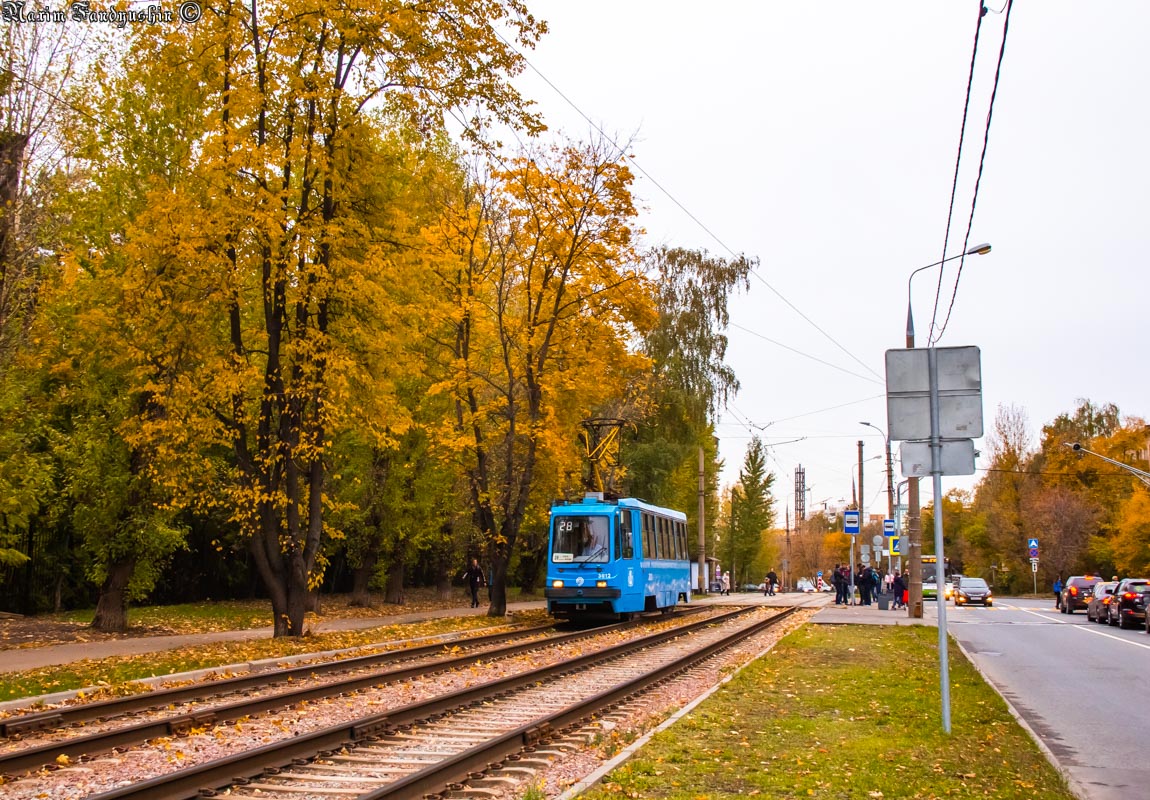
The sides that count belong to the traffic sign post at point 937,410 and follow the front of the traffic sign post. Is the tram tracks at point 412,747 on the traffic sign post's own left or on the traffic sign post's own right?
on the traffic sign post's own left

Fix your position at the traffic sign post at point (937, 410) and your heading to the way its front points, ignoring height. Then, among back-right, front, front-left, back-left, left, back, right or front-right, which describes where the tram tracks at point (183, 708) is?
left

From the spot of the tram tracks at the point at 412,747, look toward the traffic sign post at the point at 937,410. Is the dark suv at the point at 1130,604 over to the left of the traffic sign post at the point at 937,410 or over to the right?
left

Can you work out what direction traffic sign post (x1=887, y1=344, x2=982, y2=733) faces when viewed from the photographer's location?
facing away from the viewer

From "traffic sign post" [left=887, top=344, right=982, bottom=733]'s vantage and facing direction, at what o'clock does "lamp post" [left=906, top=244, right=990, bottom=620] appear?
The lamp post is roughly at 12 o'clock from the traffic sign post.

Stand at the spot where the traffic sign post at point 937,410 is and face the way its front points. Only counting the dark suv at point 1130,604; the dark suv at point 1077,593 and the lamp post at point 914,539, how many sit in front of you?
3

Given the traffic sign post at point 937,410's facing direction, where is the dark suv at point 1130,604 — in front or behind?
in front

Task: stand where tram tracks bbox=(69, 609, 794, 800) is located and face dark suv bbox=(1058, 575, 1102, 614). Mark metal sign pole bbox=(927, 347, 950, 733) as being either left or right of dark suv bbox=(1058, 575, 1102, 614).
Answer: right

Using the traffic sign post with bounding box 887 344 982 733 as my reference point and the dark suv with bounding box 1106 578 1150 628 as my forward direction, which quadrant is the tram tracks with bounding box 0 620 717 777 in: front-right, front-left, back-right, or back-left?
back-left

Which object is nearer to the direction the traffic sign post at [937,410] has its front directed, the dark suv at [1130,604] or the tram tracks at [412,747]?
the dark suv

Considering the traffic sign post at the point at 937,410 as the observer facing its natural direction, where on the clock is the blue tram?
The blue tram is roughly at 11 o'clock from the traffic sign post.

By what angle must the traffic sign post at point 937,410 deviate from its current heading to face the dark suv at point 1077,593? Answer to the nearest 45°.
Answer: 0° — it already faces it
